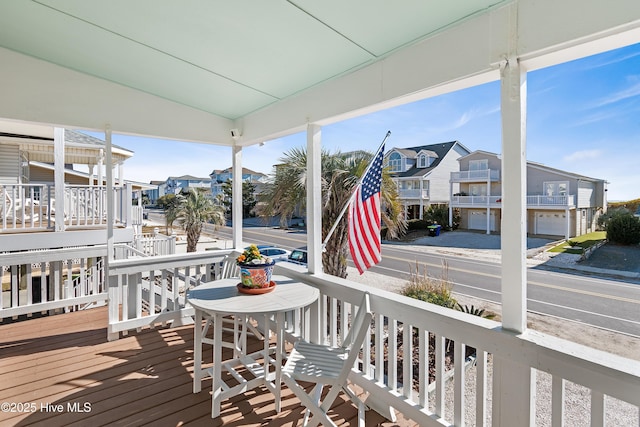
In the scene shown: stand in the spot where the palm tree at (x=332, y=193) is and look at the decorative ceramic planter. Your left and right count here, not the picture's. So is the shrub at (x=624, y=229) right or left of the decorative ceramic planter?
left

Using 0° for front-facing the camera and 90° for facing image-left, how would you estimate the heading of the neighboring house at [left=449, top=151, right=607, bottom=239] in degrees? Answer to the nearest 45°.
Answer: approximately 45°

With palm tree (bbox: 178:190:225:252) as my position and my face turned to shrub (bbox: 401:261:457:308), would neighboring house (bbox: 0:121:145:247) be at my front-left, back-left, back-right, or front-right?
front-right

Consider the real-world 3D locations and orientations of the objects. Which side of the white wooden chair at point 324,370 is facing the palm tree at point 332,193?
right

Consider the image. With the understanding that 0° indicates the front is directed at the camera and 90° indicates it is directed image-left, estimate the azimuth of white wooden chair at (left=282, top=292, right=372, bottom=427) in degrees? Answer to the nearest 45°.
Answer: approximately 90°

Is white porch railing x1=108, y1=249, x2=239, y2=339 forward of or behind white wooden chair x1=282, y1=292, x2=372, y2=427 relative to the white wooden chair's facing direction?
forward

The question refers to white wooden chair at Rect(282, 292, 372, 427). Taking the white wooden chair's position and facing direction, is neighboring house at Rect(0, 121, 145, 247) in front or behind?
in front

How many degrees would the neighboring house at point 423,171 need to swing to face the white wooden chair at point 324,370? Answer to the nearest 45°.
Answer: approximately 45° to its left

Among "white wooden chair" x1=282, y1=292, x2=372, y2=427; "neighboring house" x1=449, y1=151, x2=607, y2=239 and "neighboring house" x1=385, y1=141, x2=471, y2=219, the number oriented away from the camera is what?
0

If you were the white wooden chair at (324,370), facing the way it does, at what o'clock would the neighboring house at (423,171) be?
The neighboring house is roughly at 4 o'clock from the white wooden chair.
